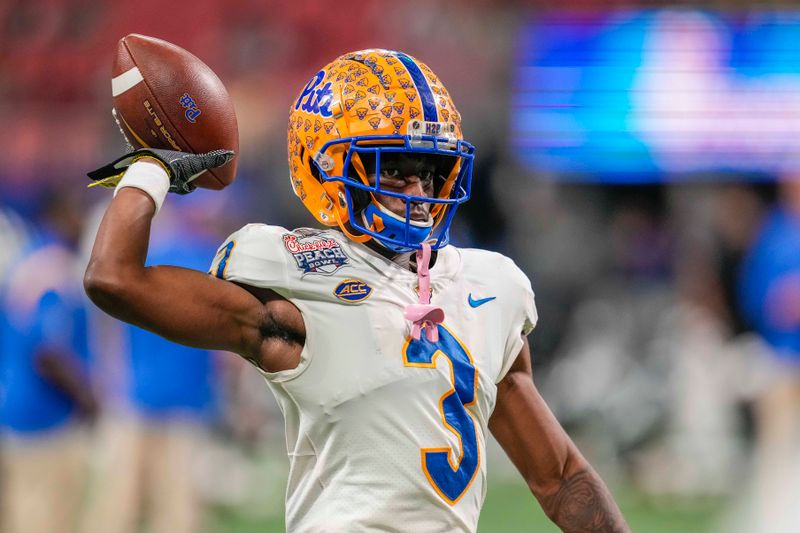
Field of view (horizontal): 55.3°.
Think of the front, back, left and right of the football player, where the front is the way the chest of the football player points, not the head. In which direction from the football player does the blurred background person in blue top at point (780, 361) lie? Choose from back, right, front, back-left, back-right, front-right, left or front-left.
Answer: left

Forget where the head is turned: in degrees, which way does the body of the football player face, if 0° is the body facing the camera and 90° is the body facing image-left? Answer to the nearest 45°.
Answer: approximately 315°

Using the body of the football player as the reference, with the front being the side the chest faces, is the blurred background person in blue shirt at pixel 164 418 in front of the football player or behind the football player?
behind

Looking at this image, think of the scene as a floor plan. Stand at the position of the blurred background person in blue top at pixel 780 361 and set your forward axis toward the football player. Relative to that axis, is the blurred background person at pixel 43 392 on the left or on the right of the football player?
right

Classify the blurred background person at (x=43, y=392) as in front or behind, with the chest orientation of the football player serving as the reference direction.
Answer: behind
